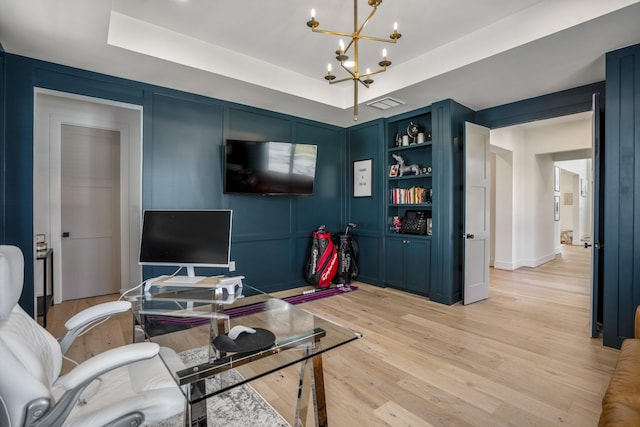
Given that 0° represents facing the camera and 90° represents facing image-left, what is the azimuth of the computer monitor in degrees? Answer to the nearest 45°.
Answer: approximately 0°

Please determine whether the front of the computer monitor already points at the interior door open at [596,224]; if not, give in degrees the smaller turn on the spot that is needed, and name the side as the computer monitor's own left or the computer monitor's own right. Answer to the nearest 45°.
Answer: approximately 90° to the computer monitor's own left

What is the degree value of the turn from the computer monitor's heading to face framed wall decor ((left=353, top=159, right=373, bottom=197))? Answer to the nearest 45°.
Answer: approximately 135° to its left

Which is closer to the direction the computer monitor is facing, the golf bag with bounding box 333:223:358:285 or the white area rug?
the white area rug

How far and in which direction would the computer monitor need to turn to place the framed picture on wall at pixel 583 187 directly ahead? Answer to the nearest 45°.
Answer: approximately 90° to its left

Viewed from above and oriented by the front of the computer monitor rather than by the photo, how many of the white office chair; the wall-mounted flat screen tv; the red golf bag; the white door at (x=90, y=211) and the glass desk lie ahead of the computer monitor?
2

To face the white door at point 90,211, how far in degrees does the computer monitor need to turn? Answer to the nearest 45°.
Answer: approximately 135° to its right

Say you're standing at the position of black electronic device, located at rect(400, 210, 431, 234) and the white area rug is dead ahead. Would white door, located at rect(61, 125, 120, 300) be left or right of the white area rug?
right

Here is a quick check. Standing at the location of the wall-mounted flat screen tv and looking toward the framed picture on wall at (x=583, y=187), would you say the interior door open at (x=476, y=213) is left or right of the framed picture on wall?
right

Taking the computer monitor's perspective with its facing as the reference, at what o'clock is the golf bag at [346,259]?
The golf bag is roughly at 8 o'clock from the computer monitor.

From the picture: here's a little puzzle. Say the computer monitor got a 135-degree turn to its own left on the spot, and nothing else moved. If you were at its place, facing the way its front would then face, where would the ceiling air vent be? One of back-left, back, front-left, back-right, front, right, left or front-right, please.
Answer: front-right

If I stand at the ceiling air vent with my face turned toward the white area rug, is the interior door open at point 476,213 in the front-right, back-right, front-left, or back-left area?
back-left
